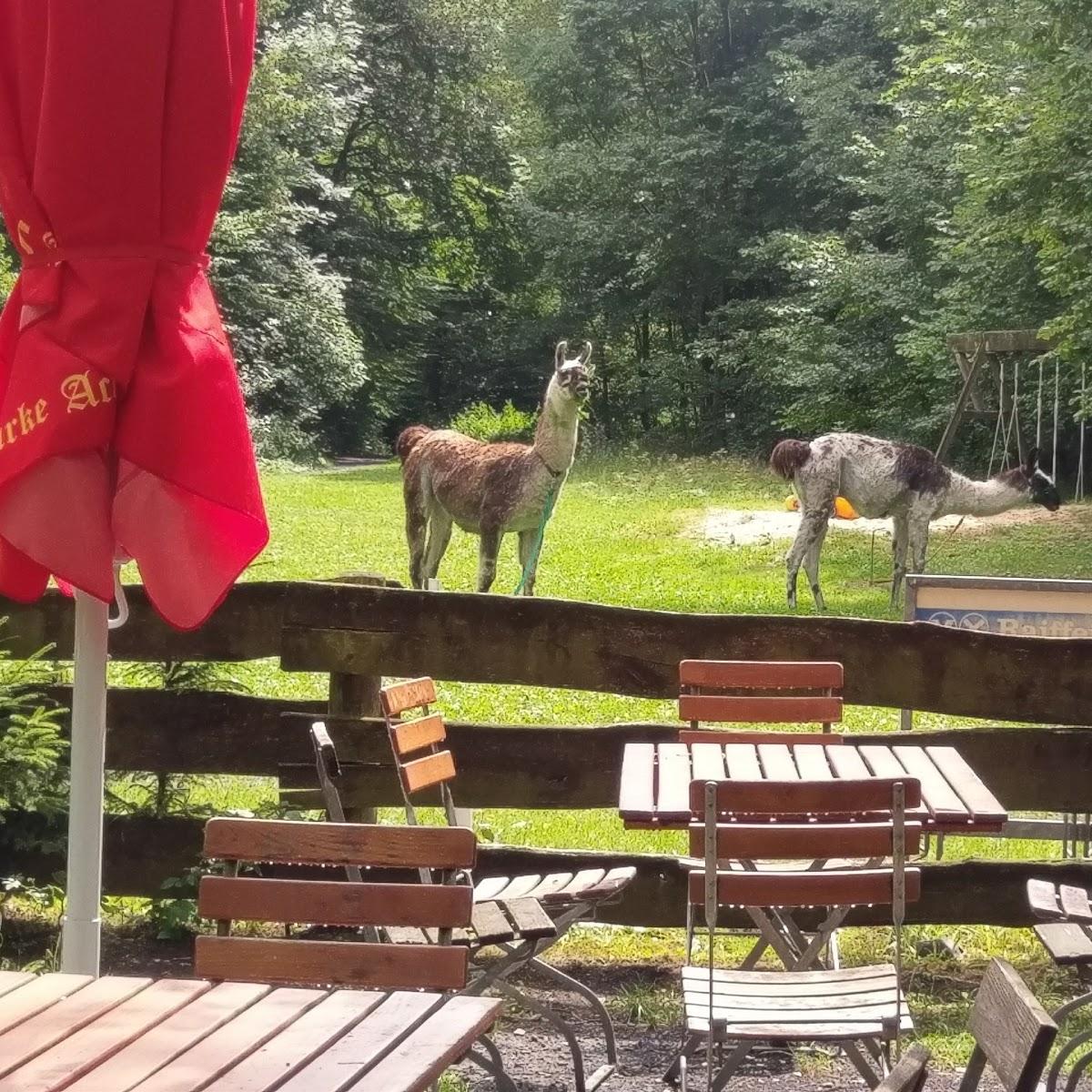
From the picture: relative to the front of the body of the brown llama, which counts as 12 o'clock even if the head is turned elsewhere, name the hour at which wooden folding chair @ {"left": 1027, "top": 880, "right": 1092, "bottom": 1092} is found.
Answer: The wooden folding chair is roughly at 1 o'clock from the brown llama.

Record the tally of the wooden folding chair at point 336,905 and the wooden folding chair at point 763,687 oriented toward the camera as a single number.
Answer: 2

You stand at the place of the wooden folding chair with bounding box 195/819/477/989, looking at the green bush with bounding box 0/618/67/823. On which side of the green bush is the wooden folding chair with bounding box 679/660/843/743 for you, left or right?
right

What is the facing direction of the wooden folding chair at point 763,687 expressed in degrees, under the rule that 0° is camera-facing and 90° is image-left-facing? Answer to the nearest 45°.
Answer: approximately 0°

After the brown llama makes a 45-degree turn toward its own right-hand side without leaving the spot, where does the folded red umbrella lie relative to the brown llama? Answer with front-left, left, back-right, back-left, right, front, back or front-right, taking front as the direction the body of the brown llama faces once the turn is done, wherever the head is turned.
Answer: front

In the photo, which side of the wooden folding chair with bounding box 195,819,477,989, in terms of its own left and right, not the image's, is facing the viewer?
front

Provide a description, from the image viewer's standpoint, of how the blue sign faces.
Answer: facing the viewer

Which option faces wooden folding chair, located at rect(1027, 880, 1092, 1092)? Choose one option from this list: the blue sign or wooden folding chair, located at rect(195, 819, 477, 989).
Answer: the blue sign

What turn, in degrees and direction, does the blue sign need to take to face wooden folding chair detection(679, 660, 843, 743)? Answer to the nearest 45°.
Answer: approximately 45° to its right

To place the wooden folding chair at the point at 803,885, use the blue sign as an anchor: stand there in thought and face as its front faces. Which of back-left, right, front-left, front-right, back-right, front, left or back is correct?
front
